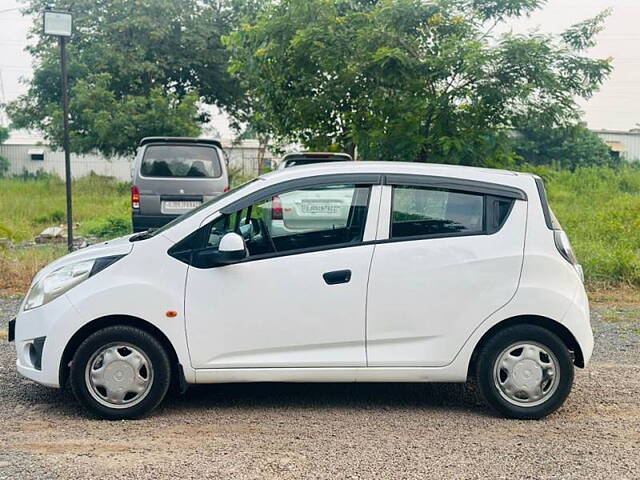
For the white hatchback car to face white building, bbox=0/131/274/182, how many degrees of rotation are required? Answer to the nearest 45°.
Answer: approximately 90° to its right

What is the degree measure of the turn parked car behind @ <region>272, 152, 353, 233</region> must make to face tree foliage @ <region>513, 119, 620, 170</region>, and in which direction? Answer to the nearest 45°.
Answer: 0° — it already faces it

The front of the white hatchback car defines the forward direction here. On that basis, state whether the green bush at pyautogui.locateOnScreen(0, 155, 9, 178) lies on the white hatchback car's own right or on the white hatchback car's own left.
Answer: on the white hatchback car's own right

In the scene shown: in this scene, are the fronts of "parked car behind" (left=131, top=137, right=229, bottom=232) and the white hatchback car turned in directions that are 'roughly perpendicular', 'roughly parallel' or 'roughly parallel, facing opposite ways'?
roughly perpendicular

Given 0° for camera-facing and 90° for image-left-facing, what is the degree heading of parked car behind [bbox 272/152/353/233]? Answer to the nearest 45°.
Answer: approximately 180°

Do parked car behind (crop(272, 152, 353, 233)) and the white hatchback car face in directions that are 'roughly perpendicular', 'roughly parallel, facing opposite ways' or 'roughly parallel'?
roughly perpendicular

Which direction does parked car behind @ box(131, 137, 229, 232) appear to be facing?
away from the camera

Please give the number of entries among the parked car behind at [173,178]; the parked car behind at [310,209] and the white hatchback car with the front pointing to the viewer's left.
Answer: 1

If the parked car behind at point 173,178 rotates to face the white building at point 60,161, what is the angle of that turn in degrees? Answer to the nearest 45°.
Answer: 0° — it already faces it

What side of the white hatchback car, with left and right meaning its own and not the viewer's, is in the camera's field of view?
left
